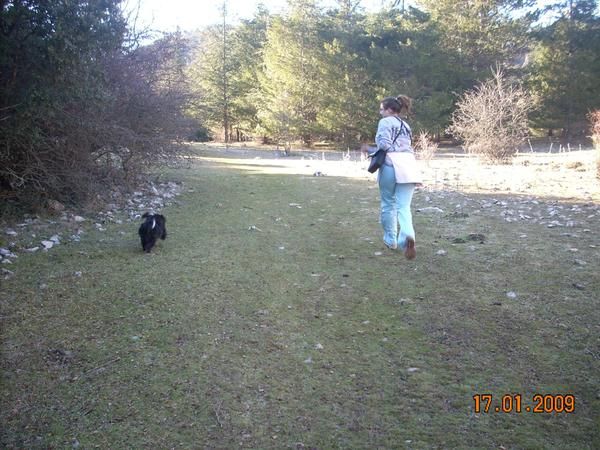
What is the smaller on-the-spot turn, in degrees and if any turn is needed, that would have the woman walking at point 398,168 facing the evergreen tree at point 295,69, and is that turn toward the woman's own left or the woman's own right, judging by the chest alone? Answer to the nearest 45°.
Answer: approximately 45° to the woman's own right

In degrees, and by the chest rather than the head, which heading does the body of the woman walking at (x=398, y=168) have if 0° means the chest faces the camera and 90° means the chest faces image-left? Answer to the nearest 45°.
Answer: approximately 135°

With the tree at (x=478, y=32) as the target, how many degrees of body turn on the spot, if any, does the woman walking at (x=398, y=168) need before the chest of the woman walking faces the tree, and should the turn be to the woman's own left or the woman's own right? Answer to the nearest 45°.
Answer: approximately 45° to the woman's own right

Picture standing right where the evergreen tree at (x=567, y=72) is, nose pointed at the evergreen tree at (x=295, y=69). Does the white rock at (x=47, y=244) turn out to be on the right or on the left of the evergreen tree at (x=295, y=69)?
left

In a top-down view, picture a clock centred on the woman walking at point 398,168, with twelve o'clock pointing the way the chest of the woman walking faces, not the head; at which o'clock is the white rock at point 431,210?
The white rock is roughly at 2 o'clock from the woman walking.

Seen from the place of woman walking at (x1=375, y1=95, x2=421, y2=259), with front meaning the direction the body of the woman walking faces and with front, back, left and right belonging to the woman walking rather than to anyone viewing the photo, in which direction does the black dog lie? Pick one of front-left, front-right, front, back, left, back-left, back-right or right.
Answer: front-left

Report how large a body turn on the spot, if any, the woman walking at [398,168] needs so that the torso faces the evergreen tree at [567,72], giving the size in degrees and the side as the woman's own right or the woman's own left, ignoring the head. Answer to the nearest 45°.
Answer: approximately 45° to the woman's own right
